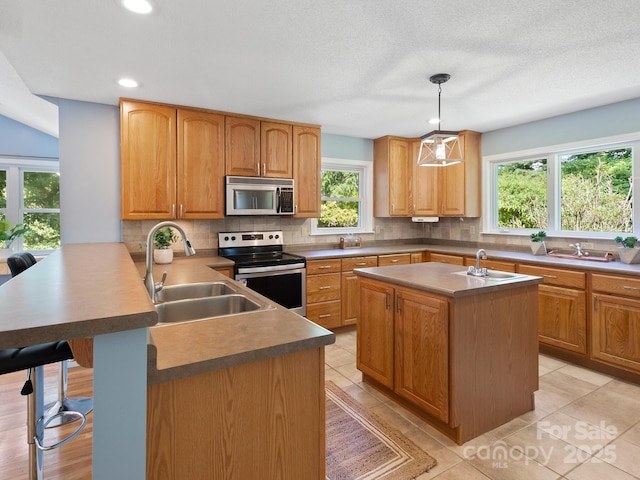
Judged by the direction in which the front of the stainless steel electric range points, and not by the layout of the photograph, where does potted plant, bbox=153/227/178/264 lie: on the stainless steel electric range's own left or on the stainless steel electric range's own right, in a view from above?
on the stainless steel electric range's own right

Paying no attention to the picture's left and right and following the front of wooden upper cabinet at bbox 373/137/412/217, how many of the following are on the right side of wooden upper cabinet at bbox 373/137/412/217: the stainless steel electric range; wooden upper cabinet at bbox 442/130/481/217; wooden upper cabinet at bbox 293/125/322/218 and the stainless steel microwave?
3

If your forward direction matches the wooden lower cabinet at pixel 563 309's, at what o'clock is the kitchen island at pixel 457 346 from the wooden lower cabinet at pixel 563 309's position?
The kitchen island is roughly at 11 o'clock from the wooden lower cabinet.

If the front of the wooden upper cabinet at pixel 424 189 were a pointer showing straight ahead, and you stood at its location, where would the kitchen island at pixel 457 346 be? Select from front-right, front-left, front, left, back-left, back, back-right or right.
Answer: front

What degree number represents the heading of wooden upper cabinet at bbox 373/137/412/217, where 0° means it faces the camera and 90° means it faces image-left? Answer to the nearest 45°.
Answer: approximately 315°

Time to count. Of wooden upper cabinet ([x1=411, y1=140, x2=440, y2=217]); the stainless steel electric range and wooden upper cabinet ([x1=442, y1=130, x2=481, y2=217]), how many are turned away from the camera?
0

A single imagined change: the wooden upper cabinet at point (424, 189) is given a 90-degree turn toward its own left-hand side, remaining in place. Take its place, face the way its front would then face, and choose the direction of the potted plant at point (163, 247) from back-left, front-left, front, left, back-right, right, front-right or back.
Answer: back-right

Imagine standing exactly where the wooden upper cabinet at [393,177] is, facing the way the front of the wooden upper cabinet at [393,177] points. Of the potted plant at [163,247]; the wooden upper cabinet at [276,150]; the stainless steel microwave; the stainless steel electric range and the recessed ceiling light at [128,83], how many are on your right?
5

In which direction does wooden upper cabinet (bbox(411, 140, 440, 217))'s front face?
toward the camera

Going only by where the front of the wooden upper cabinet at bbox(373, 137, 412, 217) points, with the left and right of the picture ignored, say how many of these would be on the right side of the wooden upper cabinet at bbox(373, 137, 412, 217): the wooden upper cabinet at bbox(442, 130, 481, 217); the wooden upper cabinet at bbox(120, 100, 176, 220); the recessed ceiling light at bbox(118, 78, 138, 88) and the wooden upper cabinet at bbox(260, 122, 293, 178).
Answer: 3

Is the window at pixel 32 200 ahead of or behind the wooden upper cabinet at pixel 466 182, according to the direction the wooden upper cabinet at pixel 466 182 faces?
ahead
